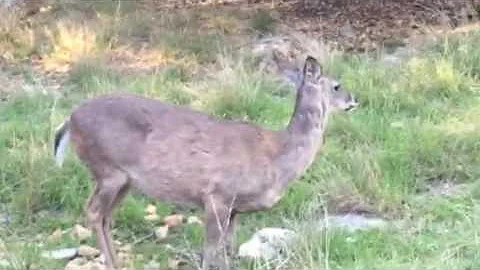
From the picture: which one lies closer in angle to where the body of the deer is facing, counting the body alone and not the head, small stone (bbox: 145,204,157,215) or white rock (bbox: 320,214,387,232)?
the white rock

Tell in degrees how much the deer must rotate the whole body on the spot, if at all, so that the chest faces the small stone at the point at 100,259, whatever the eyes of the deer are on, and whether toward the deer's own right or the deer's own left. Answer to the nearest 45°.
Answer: approximately 180°

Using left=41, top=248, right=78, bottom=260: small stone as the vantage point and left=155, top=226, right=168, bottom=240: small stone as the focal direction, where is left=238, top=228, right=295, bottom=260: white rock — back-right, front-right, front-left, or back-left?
front-right

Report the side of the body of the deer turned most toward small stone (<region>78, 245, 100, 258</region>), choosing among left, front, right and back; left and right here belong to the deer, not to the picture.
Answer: back

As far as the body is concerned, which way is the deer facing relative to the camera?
to the viewer's right

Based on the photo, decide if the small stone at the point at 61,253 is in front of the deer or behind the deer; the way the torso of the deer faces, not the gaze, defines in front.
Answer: behind
